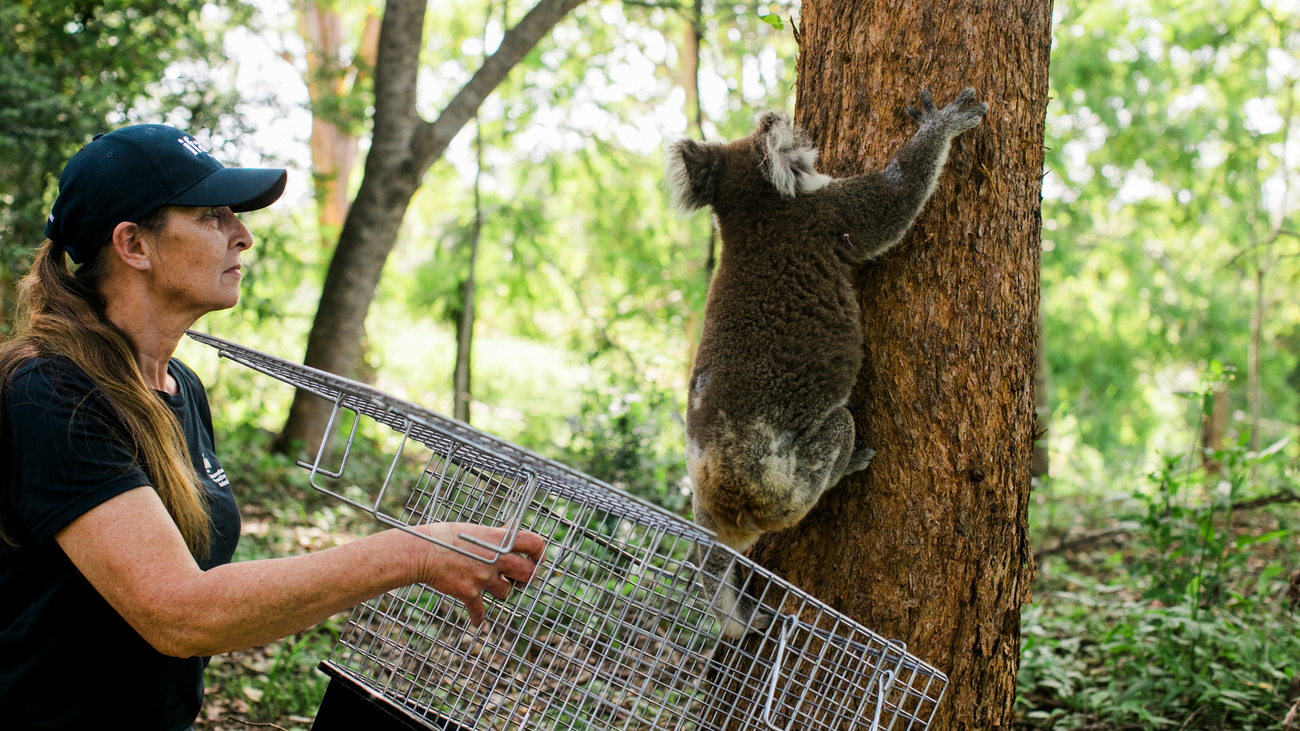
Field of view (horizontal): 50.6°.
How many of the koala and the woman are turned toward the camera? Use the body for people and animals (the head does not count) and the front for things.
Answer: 0

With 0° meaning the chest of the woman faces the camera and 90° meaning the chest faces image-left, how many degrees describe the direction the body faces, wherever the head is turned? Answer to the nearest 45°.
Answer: approximately 270°

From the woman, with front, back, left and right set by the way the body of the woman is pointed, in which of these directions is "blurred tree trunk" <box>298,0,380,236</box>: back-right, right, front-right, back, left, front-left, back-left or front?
left

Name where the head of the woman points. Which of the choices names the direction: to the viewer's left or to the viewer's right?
to the viewer's right

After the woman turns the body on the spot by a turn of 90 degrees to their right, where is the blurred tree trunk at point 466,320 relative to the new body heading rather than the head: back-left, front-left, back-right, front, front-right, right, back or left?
back

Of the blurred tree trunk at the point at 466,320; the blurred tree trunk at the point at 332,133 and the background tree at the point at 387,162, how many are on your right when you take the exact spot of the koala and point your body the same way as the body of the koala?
0

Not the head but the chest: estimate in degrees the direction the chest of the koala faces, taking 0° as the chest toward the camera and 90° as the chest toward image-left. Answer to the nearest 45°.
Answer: approximately 225°

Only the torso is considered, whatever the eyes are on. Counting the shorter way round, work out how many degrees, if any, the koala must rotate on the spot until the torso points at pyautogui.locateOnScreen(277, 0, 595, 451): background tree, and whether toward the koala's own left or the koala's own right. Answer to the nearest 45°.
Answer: approximately 90° to the koala's own left

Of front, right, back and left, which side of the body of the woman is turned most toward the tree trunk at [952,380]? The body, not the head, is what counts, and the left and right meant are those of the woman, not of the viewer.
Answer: front

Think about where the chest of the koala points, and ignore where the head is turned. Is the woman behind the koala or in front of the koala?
behind
